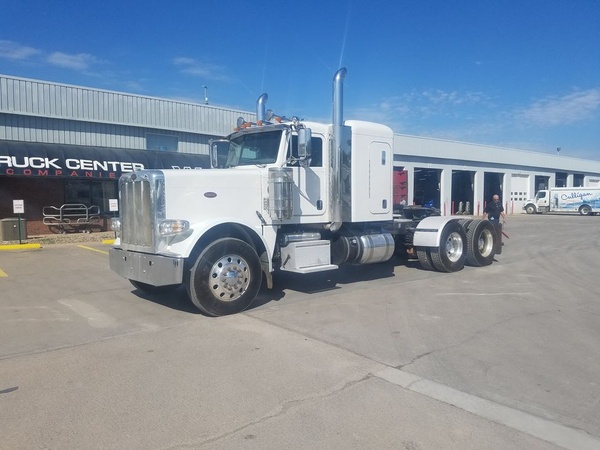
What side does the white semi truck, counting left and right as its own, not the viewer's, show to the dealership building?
right

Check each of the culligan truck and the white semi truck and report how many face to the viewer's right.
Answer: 0

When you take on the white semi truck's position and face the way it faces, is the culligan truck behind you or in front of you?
behind

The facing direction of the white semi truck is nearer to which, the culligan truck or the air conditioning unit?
the air conditioning unit

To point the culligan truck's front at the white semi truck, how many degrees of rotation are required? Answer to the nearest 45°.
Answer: approximately 90° to its left

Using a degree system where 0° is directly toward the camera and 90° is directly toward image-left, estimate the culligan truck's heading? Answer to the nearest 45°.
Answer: approximately 90°

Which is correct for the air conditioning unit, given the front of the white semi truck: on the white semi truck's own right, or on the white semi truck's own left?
on the white semi truck's own right

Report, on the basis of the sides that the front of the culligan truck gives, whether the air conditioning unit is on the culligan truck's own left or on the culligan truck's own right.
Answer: on the culligan truck's own left

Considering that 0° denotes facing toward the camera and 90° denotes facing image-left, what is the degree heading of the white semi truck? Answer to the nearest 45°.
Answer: approximately 45°
